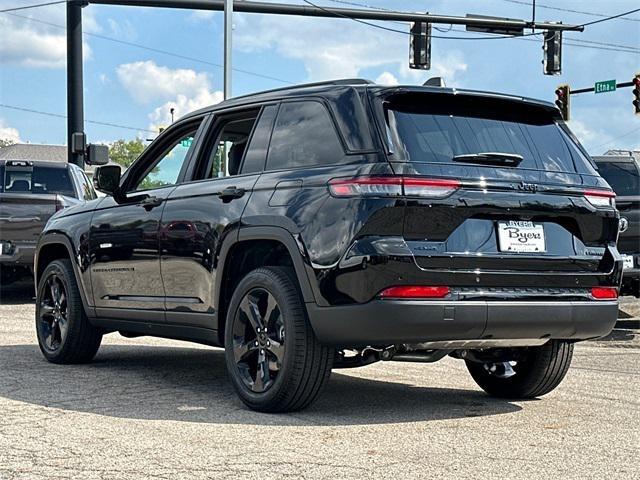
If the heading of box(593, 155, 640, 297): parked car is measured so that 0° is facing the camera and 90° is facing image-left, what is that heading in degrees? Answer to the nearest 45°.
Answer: approximately 180°

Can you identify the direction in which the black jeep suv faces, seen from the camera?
facing away from the viewer and to the left of the viewer

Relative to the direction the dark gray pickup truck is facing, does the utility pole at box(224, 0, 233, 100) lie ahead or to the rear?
ahead

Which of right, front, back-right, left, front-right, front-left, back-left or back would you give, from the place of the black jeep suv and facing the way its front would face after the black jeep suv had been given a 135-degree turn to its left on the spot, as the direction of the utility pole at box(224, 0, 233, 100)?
back

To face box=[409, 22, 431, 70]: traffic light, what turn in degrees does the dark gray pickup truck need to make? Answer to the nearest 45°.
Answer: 0° — it already faces it

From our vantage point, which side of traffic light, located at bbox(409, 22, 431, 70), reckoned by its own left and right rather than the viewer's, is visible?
back

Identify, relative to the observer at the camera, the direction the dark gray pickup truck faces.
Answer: facing away from the viewer and to the right of the viewer

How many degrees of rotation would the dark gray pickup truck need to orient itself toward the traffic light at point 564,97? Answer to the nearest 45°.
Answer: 0° — it already faces it

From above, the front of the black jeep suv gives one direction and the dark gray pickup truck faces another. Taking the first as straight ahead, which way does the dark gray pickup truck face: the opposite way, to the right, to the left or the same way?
to the right

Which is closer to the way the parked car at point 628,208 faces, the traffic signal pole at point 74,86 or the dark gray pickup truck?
the traffic signal pole

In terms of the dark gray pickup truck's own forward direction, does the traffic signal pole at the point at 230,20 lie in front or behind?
in front

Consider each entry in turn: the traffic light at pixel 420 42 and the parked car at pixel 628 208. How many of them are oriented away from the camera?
2
